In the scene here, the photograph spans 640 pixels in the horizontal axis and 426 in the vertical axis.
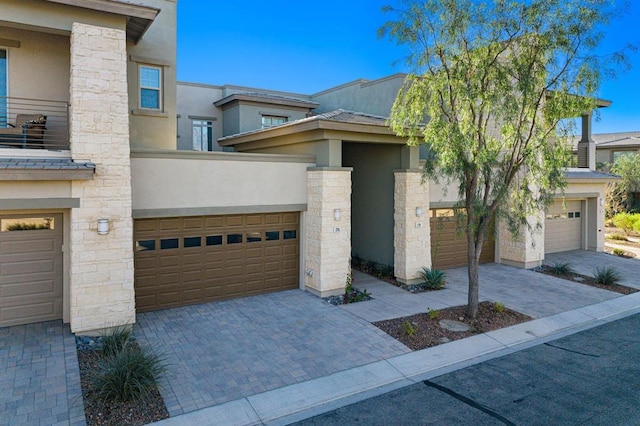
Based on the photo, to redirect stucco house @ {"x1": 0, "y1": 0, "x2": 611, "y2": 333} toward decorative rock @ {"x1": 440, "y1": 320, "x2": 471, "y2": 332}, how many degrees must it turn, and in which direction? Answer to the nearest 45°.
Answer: approximately 45° to its left

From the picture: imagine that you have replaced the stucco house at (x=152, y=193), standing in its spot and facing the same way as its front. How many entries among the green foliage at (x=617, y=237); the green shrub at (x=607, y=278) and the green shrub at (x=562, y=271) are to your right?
0

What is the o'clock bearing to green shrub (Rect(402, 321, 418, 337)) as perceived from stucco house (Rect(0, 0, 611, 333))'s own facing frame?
The green shrub is roughly at 11 o'clock from the stucco house.

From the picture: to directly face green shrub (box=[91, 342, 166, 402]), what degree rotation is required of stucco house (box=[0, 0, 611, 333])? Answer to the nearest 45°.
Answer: approximately 45° to its right

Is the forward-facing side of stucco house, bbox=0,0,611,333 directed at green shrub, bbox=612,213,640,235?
no

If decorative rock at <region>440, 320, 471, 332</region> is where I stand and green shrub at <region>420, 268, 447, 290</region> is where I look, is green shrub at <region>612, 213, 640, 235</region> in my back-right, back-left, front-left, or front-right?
front-right

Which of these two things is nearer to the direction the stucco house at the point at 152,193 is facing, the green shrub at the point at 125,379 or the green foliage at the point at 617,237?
the green shrub

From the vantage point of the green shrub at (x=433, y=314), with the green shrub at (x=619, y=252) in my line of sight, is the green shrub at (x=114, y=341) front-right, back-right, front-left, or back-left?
back-left

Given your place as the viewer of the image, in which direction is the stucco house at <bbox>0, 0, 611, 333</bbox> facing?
facing the viewer and to the right of the viewer

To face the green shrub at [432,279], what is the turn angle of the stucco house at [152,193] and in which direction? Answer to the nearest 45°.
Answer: approximately 45° to its left

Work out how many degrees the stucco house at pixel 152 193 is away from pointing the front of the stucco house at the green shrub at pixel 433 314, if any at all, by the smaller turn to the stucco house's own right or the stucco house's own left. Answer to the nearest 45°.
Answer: approximately 45° to the stucco house's own left

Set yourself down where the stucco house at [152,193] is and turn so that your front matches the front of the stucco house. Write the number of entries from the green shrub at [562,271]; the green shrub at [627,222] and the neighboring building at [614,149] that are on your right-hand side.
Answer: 0

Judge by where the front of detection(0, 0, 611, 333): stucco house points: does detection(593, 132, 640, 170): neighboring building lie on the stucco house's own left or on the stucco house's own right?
on the stucco house's own left
